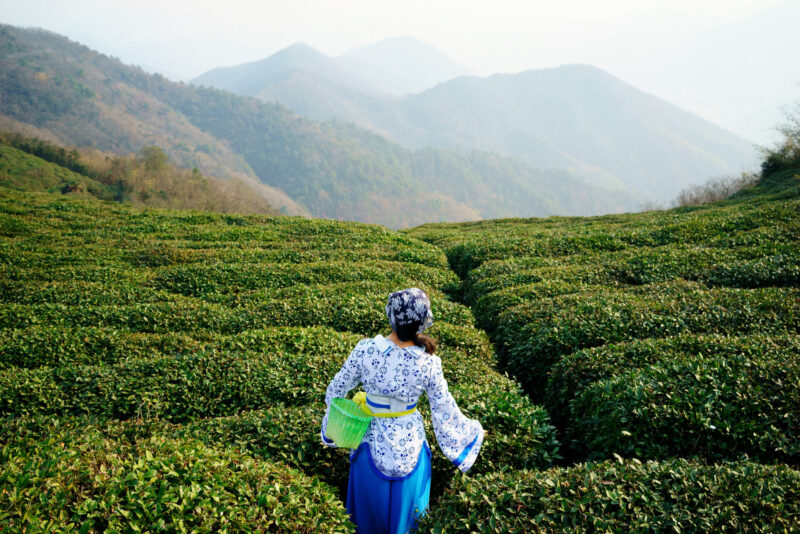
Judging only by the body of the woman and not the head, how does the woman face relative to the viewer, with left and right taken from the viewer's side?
facing away from the viewer

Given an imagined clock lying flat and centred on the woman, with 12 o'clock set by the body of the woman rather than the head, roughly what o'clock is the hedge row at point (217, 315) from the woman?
The hedge row is roughly at 11 o'clock from the woman.

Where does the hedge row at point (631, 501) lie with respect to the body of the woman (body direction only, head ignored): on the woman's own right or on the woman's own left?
on the woman's own right

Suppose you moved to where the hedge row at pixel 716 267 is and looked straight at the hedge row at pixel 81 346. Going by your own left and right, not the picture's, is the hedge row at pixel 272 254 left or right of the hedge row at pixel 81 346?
right

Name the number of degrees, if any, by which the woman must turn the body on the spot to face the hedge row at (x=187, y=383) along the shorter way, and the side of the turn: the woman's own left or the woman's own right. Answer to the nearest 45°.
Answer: approximately 45° to the woman's own left

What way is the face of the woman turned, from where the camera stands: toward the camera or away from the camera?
away from the camera
